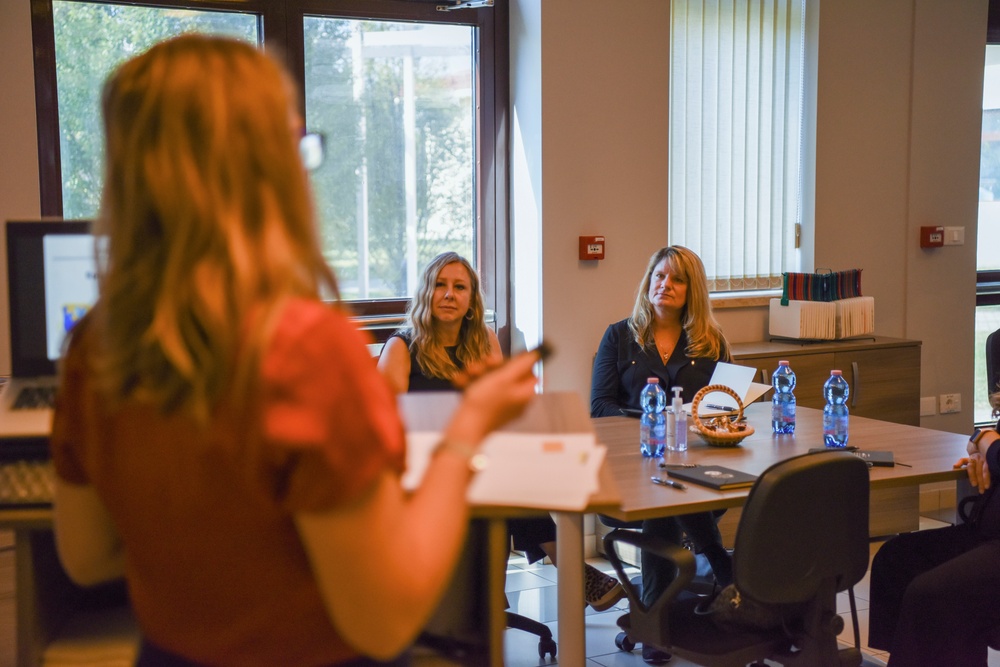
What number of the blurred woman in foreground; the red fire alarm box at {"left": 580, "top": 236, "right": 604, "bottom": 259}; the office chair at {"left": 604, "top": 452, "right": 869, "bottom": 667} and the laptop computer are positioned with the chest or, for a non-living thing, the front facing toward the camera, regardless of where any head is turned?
2

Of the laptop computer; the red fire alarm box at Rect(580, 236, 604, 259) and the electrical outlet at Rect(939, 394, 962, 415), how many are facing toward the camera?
3

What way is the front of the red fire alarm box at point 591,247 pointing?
toward the camera

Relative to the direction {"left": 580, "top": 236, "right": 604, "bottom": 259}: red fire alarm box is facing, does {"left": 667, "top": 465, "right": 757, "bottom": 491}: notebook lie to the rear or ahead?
ahead

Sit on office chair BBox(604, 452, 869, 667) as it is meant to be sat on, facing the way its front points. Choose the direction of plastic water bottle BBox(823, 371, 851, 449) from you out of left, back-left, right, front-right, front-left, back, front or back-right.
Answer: front-right

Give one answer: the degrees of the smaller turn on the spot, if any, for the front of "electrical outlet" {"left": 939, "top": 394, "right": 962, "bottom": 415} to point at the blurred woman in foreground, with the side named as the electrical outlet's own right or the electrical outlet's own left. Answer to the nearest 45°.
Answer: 0° — it already faces them

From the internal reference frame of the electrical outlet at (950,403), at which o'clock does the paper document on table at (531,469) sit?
The paper document on table is roughly at 2 o'clock from the electrical outlet.

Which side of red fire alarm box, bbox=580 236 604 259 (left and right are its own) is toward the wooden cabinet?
left

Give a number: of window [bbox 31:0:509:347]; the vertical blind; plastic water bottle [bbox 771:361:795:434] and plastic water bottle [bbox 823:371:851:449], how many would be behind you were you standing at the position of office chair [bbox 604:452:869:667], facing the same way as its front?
0

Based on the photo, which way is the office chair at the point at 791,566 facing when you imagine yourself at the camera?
facing away from the viewer and to the left of the viewer

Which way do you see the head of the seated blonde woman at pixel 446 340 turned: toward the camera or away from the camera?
toward the camera

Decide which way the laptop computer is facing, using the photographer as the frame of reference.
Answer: facing the viewer

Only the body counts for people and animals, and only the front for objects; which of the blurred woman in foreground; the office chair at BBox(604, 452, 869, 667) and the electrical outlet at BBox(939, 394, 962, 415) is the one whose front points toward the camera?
the electrical outlet

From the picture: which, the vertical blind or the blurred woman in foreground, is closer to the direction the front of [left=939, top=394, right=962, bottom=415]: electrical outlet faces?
the blurred woman in foreground

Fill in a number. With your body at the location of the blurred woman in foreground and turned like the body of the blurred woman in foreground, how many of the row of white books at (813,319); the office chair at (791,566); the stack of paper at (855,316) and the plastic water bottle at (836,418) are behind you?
0

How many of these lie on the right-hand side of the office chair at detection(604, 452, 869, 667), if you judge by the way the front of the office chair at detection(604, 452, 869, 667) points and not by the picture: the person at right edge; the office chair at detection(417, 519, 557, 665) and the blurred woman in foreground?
1

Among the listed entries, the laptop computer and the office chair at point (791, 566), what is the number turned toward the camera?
1

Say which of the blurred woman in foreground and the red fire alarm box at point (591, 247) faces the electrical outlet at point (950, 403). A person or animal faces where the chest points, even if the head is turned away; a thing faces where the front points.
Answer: the blurred woman in foreground

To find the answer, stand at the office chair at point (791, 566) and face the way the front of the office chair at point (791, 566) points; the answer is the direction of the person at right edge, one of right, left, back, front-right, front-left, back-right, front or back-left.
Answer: right

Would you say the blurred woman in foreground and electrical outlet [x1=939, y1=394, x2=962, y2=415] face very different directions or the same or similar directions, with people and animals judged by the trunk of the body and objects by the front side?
very different directions
